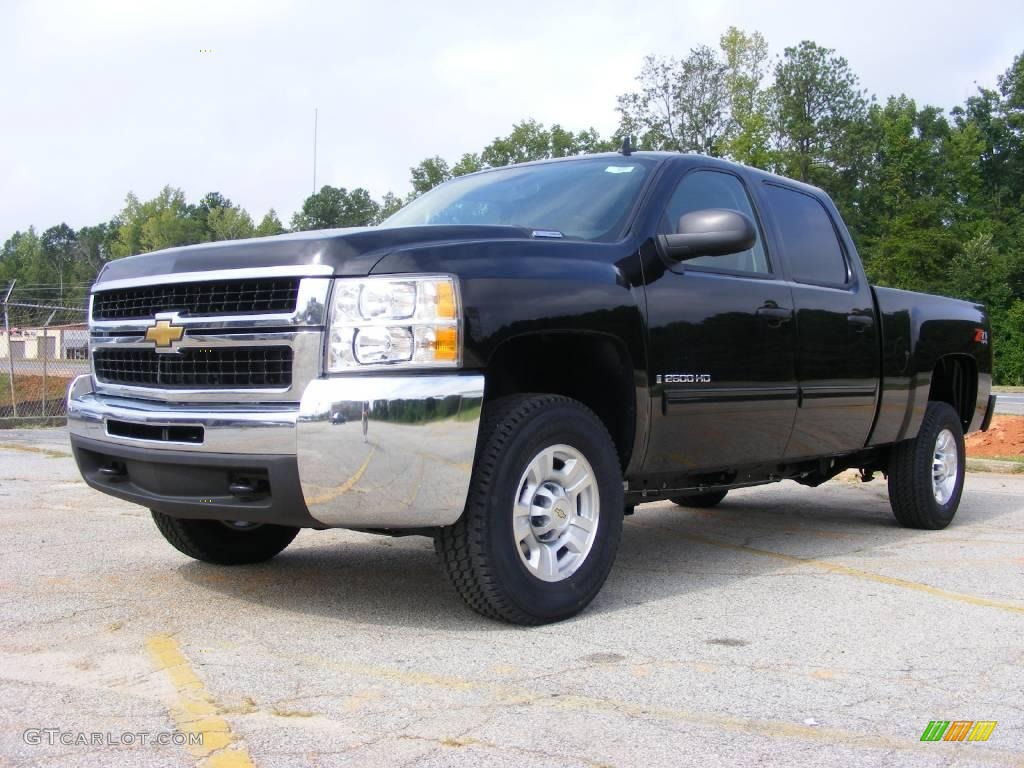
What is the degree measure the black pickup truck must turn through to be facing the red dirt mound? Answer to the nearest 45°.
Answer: approximately 180°

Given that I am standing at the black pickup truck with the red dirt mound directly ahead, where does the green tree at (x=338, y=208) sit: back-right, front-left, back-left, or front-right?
front-left

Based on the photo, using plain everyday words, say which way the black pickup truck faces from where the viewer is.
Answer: facing the viewer and to the left of the viewer

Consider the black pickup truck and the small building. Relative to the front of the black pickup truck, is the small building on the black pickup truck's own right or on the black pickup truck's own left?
on the black pickup truck's own right

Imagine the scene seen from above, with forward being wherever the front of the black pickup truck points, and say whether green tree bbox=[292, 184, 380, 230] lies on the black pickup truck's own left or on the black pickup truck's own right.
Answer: on the black pickup truck's own right

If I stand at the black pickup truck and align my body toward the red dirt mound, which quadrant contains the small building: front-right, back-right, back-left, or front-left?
front-left

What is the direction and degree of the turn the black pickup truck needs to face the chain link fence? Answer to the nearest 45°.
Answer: approximately 90° to its right

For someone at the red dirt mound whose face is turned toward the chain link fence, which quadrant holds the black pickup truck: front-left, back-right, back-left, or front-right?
front-left
